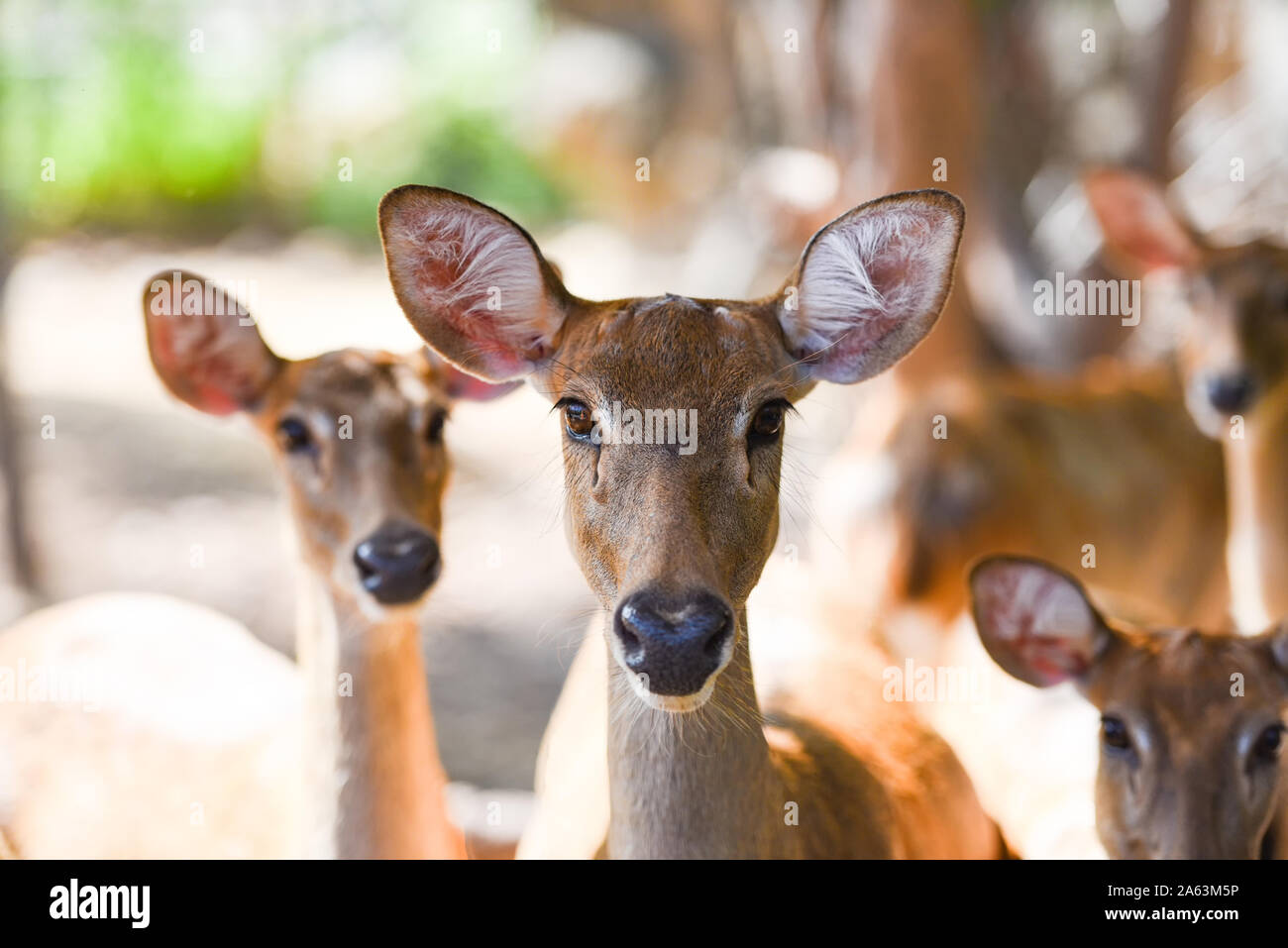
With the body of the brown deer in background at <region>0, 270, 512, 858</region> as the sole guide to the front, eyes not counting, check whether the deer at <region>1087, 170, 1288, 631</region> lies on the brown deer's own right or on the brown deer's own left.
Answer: on the brown deer's own left

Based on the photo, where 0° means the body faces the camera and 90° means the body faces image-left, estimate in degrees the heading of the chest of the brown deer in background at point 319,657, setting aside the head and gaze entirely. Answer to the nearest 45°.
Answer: approximately 315°

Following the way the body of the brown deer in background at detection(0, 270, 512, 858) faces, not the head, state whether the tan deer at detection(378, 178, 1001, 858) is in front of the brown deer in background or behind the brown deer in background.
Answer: in front

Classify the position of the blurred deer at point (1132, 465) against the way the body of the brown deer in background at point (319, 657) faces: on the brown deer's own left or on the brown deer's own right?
on the brown deer's own left

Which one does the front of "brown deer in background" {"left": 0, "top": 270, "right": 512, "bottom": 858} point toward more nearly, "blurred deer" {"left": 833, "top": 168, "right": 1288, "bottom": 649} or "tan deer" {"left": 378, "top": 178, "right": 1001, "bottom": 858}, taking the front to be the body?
the tan deer
